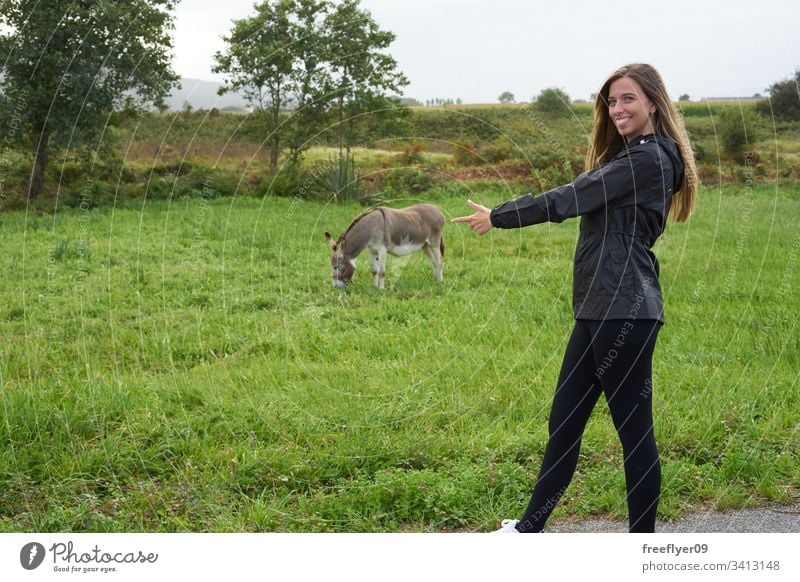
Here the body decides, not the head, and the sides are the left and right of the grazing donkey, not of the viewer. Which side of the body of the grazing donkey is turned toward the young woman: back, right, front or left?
left

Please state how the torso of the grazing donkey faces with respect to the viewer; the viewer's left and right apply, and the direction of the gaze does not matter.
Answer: facing to the left of the viewer

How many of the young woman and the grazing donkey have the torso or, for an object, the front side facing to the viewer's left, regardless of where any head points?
2

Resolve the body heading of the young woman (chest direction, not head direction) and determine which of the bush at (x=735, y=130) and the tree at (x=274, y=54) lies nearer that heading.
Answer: the tree

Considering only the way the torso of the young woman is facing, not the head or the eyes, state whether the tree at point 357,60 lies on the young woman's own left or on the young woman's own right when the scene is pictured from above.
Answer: on the young woman's own right

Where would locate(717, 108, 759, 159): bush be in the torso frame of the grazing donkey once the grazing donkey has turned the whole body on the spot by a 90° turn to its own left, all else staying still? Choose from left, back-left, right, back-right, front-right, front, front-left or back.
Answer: back-left

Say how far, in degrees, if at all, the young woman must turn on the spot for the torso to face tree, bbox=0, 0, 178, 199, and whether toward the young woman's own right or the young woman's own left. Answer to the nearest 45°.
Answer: approximately 45° to the young woman's own right

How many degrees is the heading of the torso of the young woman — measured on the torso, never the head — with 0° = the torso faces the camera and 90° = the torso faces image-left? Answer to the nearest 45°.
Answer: approximately 90°
